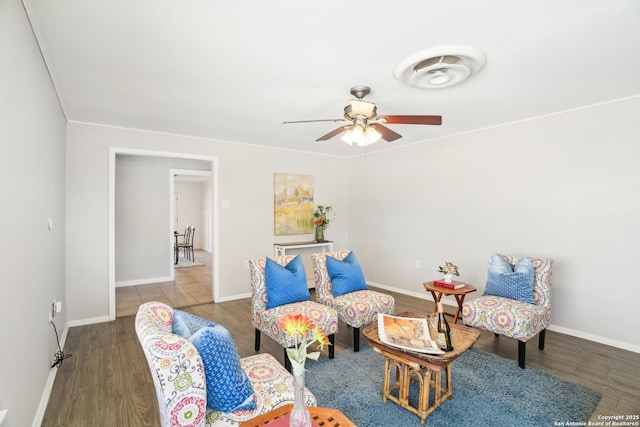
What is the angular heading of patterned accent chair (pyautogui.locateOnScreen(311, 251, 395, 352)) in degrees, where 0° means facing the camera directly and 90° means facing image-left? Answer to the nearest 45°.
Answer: approximately 315°

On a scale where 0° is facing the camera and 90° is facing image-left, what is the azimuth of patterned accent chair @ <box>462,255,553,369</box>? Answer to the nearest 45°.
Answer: approximately 45°

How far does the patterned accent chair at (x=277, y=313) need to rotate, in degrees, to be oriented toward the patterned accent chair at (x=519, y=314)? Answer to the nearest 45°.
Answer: approximately 45° to its left

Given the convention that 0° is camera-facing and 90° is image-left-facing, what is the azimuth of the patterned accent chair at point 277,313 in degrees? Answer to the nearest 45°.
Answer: approximately 315°
